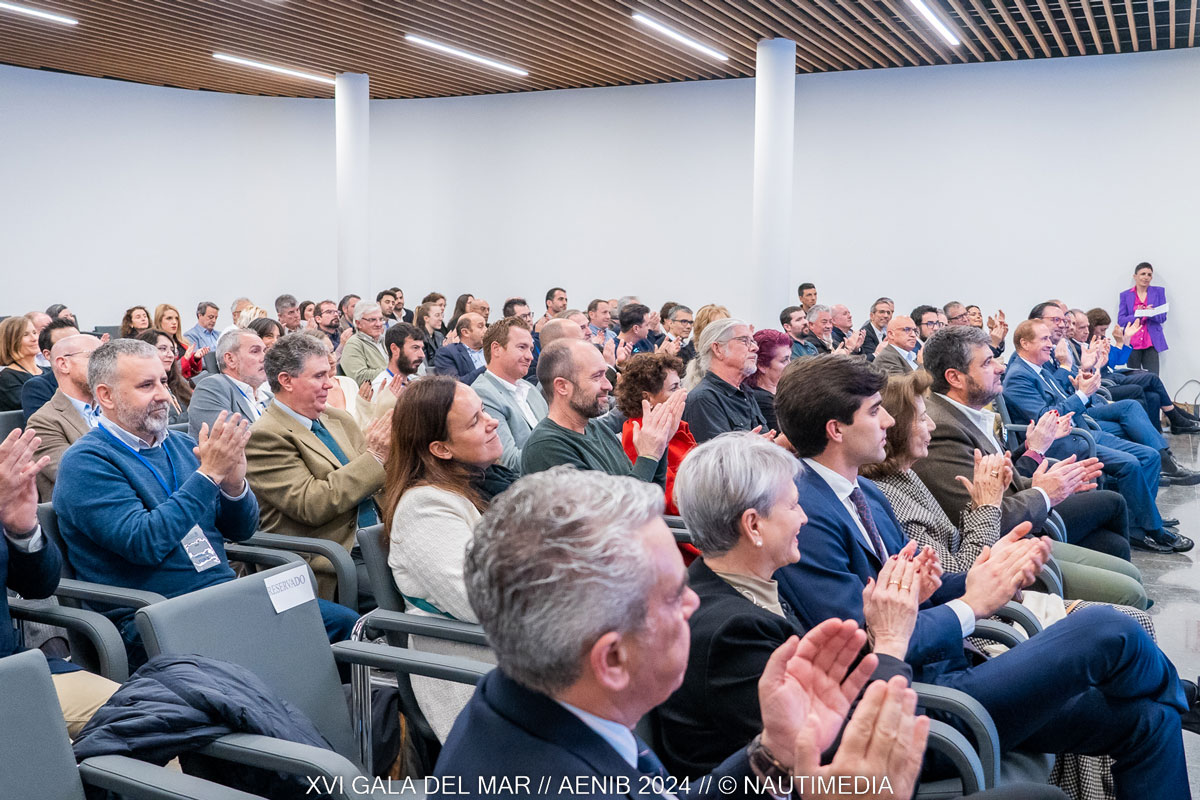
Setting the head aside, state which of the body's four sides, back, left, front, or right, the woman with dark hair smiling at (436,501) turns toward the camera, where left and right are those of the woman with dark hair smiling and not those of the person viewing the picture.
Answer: right

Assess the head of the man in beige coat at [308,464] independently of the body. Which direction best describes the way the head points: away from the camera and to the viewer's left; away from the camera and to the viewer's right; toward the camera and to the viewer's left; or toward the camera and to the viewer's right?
toward the camera and to the viewer's right

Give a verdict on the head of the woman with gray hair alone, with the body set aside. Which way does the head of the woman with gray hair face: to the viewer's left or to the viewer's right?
to the viewer's right

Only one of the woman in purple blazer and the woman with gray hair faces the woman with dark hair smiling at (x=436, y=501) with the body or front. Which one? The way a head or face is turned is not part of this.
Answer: the woman in purple blazer

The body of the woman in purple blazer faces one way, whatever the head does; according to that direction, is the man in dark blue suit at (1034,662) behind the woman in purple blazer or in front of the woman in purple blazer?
in front

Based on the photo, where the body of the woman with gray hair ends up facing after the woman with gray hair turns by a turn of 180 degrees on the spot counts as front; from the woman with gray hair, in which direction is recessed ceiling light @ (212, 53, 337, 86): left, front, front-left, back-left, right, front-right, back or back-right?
front-right

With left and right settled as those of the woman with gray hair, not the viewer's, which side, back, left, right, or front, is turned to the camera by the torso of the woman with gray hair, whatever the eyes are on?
right

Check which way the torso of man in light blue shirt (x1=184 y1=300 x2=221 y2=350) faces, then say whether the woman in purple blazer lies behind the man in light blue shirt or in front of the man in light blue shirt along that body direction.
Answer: in front

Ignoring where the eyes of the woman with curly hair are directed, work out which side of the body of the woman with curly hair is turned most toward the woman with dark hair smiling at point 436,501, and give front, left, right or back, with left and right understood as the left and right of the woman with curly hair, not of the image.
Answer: right

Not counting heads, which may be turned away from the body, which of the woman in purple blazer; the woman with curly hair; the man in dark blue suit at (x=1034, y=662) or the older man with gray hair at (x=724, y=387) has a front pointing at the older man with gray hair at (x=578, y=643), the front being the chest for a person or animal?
the woman in purple blazer

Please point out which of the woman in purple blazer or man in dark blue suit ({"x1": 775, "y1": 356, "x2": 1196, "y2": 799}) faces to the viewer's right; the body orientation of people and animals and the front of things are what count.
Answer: the man in dark blue suit

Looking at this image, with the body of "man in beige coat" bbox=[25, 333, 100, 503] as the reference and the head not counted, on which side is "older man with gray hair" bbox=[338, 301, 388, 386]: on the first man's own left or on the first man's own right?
on the first man's own left

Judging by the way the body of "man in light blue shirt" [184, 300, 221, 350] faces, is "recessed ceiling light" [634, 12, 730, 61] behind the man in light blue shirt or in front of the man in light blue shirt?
in front

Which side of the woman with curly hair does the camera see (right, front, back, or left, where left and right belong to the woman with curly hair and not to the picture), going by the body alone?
right
